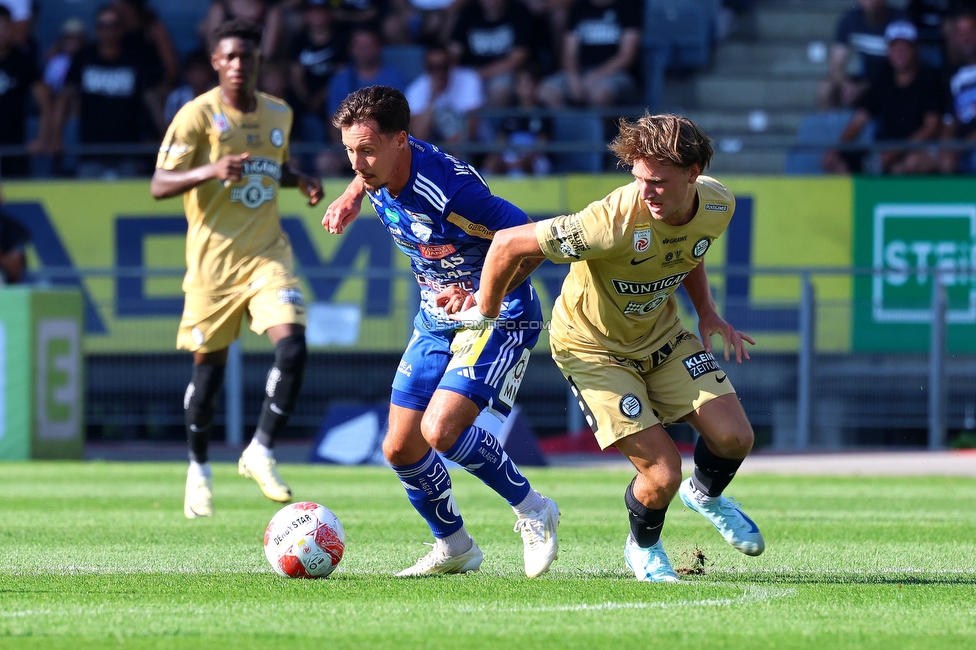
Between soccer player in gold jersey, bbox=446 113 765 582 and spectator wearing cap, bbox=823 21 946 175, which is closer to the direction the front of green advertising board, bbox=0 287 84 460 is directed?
the soccer player in gold jersey

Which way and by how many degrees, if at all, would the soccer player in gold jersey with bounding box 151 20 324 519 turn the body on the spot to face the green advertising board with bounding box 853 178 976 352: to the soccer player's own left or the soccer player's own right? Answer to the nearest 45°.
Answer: approximately 135° to the soccer player's own left

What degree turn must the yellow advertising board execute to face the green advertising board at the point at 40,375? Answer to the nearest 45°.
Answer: approximately 45° to its right

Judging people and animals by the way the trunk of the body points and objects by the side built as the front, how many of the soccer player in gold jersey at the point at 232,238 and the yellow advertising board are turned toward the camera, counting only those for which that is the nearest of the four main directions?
2

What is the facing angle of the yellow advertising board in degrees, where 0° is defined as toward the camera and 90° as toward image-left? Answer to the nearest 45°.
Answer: approximately 0°
